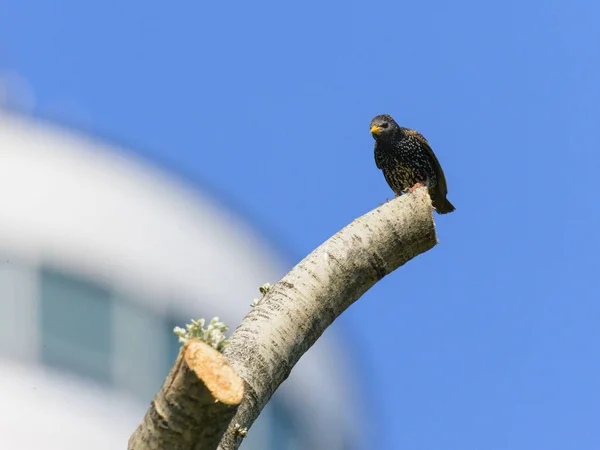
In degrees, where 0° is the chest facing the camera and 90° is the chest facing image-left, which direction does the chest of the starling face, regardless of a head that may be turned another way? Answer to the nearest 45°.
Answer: approximately 45°

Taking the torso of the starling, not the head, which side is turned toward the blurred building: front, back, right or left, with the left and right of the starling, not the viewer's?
right
